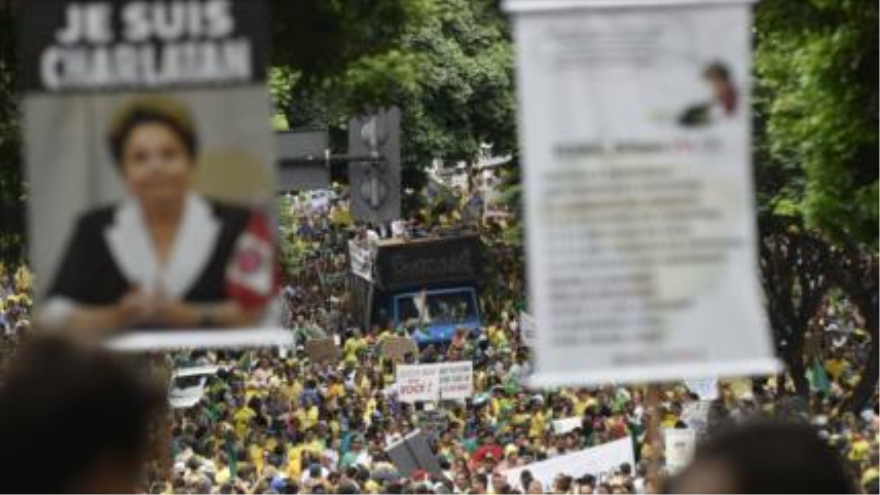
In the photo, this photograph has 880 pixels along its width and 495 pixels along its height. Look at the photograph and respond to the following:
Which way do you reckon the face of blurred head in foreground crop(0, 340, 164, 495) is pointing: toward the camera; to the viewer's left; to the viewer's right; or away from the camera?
away from the camera

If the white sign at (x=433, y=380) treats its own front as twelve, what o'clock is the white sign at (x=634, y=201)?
the white sign at (x=634, y=201) is roughly at 12 o'clock from the white sign at (x=433, y=380).

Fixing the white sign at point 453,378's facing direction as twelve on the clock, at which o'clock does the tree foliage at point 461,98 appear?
The tree foliage is roughly at 6 o'clock from the white sign.

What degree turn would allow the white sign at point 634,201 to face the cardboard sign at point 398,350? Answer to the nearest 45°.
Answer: approximately 180°

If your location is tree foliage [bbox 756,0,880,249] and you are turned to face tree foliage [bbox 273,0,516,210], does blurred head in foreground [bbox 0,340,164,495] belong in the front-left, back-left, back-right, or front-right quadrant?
back-left

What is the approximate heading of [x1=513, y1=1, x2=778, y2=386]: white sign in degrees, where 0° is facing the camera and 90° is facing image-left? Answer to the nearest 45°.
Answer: approximately 0°
